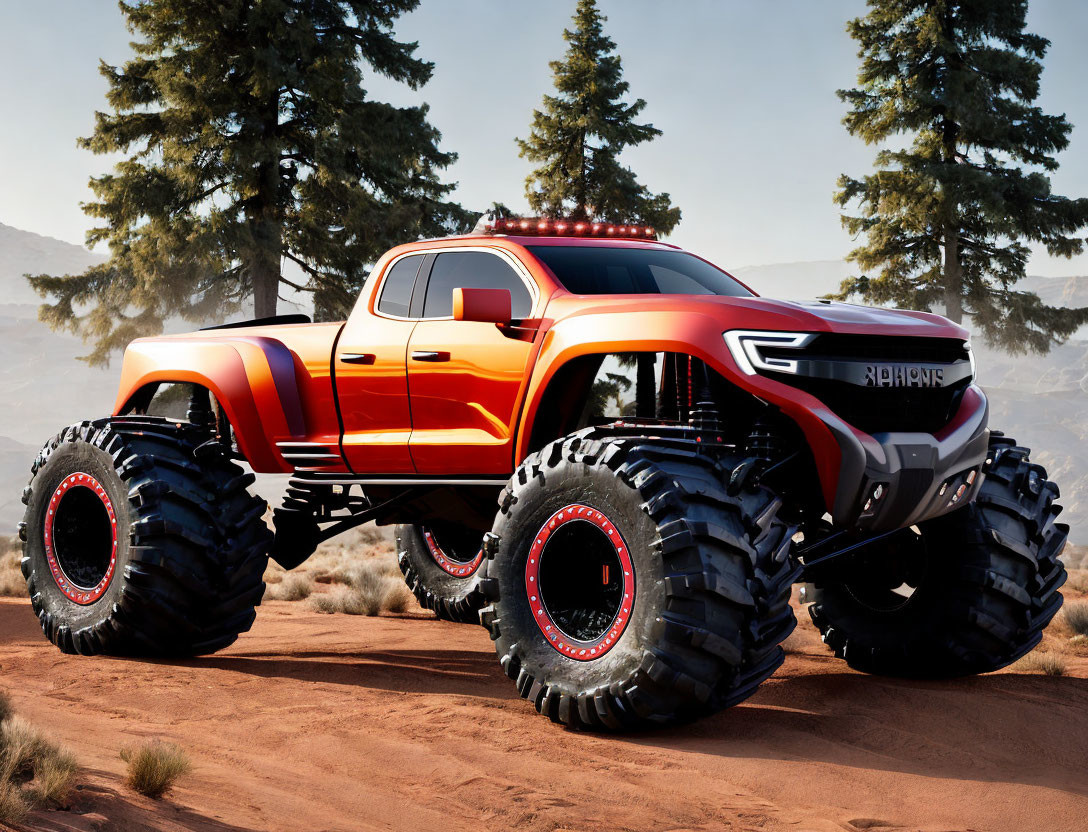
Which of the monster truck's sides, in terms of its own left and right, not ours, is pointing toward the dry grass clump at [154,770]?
right

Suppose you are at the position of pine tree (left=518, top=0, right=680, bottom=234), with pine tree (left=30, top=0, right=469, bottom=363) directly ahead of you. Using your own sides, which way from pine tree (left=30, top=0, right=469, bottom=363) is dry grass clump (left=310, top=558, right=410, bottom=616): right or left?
left

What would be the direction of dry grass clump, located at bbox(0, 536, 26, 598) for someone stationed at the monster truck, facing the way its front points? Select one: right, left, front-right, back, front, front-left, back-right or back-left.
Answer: back

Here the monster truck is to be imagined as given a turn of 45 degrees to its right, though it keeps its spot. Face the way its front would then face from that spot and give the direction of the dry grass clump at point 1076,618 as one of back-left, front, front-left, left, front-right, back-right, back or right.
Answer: back-left

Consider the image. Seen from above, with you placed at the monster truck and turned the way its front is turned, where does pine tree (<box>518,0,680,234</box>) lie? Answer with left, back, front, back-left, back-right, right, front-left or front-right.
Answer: back-left

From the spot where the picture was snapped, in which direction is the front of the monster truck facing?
facing the viewer and to the right of the viewer

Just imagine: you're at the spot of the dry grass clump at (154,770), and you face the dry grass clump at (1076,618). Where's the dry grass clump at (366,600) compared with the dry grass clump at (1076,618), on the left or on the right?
left

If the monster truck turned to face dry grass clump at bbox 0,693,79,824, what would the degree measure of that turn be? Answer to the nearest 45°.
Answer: approximately 90° to its right

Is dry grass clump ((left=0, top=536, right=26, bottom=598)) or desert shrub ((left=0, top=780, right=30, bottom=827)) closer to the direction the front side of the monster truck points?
the desert shrub
